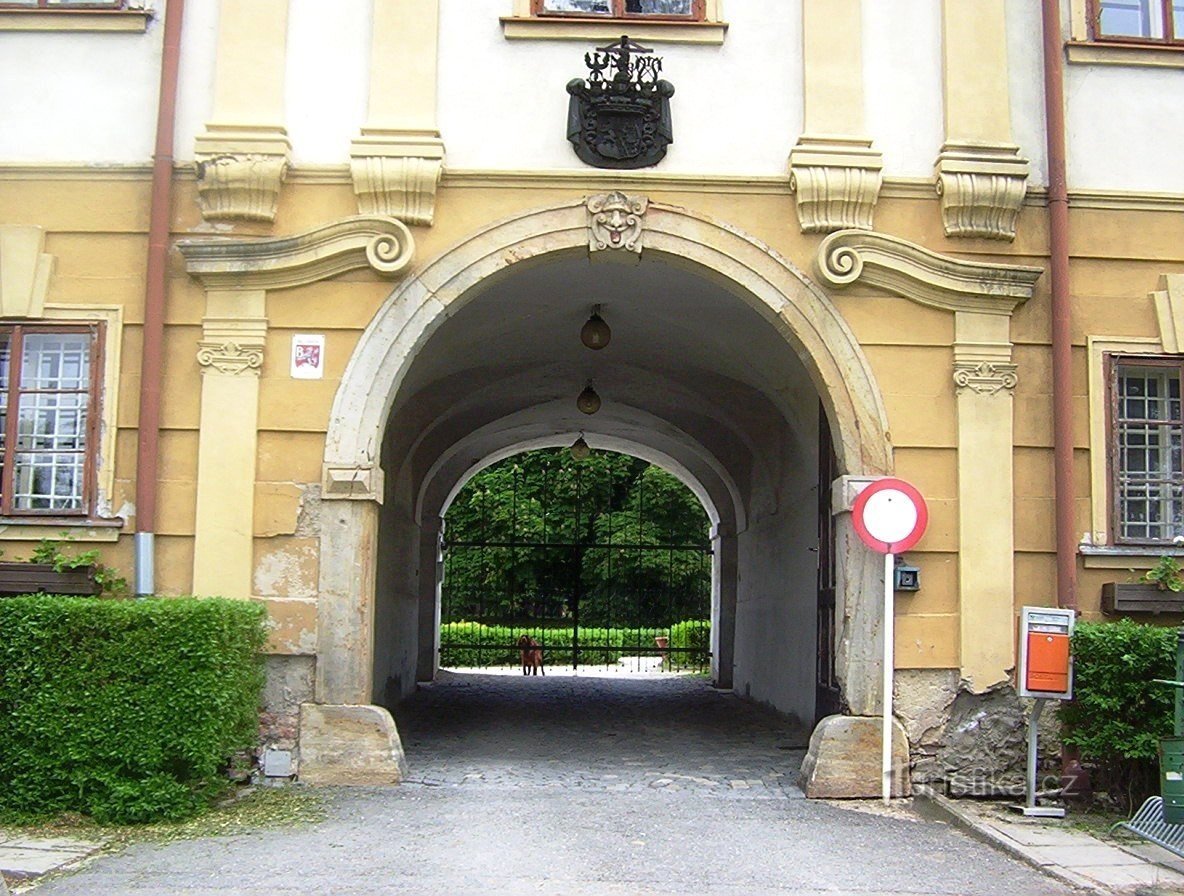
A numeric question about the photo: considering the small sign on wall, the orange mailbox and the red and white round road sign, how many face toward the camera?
3

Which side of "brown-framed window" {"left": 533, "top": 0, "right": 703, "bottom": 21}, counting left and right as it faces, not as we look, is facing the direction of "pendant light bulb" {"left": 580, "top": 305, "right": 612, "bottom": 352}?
back

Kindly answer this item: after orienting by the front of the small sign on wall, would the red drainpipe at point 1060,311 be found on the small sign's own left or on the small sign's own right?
on the small sign's own left

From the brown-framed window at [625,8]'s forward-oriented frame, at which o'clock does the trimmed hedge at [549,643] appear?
The trimmed hedge is roughly at 6 o'clock from the brown-framed window.

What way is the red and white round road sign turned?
toward the camera

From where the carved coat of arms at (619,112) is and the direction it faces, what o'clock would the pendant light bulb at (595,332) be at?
The pendant light bulb is roughly at 6 o'clock from the carved coat of arms.

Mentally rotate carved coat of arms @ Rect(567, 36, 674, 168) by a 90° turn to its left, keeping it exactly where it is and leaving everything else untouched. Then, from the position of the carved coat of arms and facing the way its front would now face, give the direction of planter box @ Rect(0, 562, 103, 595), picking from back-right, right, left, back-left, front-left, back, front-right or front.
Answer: back

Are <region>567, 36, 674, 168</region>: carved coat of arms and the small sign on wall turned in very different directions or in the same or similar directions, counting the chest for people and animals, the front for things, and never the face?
same or similar directions

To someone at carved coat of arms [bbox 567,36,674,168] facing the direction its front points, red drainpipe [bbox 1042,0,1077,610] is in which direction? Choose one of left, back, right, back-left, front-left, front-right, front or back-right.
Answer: left

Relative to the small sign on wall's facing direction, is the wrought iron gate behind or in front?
behind

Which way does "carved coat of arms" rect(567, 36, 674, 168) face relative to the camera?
toward the camera

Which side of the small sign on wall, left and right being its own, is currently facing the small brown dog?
back

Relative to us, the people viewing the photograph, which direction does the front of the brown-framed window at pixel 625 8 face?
facing the viewer

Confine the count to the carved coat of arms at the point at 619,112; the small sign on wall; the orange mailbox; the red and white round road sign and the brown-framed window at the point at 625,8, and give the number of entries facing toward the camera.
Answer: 5

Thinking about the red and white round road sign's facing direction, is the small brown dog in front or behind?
behind

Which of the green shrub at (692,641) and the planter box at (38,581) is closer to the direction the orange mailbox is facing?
the planter box

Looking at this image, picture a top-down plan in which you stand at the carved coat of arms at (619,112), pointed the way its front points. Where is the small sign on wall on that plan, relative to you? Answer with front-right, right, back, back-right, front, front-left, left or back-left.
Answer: right
